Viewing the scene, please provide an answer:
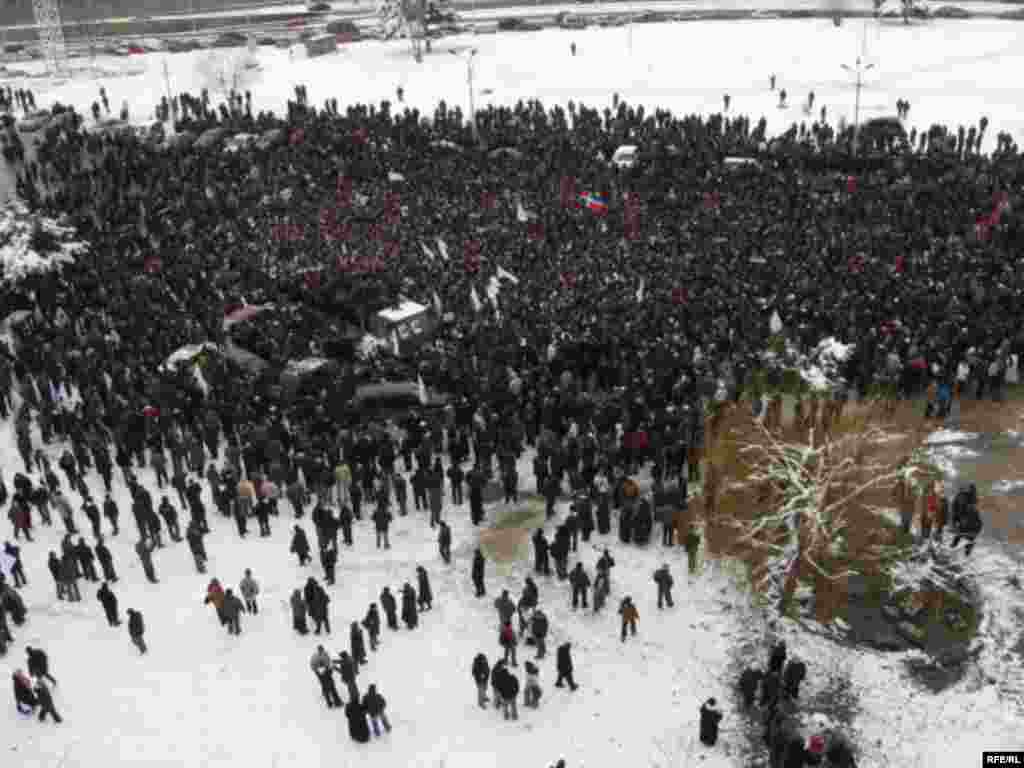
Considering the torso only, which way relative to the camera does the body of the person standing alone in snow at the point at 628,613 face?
away from the camera

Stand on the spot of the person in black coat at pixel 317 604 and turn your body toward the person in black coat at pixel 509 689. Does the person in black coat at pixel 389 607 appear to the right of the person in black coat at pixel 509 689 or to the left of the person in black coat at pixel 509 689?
left

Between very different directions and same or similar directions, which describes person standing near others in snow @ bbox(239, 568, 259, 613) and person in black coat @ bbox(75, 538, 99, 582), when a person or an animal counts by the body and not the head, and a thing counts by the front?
same or similar directions

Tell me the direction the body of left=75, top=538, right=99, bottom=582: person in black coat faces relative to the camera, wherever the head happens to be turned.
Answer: away from the camera

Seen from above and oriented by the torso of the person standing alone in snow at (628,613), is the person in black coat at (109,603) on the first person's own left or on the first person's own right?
on the first person's own left

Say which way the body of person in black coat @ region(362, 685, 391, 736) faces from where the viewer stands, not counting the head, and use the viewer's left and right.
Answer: facing away from the viewer and to the left of the viewer

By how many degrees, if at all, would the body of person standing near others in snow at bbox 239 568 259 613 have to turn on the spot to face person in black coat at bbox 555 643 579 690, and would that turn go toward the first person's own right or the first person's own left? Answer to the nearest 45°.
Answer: approximately 135° to the first person's own right

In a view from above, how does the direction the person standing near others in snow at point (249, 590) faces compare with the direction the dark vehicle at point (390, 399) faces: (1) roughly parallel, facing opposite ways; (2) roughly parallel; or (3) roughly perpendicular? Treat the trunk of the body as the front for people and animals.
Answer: roughly perpendicular

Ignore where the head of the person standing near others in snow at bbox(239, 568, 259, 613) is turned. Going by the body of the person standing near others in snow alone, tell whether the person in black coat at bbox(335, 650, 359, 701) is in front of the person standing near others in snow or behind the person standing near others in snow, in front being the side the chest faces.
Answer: behind

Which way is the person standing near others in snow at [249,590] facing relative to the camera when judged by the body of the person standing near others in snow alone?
away from the camera

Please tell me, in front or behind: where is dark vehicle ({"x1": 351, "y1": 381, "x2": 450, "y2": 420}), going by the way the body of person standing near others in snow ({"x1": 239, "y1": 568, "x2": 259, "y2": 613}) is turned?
in front

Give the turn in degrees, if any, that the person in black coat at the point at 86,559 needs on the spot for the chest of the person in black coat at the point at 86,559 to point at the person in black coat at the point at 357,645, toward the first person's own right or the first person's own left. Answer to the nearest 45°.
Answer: approximately 135° to the first person's own right
